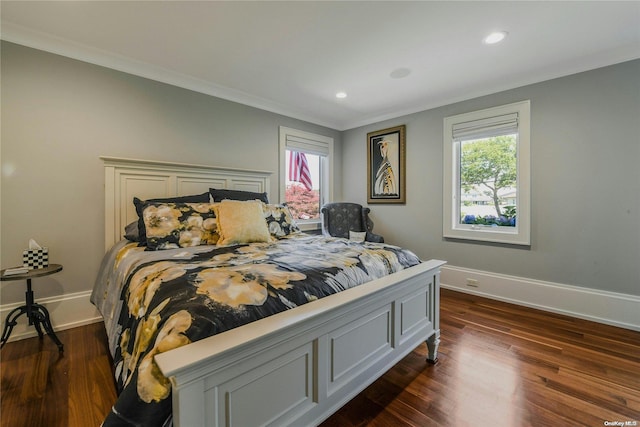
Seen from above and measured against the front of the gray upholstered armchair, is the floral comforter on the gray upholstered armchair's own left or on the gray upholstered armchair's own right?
on the gray upholstered armchair's own right

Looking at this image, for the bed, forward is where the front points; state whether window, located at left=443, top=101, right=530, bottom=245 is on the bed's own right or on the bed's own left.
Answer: on the bed's own left

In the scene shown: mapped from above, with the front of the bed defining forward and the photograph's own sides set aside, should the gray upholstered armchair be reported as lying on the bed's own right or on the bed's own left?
on the bed's own left

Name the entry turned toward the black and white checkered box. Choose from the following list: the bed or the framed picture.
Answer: the framed picture

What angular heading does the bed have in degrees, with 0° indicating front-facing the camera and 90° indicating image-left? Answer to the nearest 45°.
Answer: approximately 315°

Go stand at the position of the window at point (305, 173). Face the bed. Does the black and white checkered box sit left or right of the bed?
right

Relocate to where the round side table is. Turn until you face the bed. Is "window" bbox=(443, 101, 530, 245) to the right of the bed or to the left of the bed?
left

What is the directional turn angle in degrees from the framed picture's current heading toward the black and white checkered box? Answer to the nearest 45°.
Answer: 0° — it already faces it

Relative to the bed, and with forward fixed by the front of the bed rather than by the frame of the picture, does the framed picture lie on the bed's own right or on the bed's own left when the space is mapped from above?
on the bed's own left
